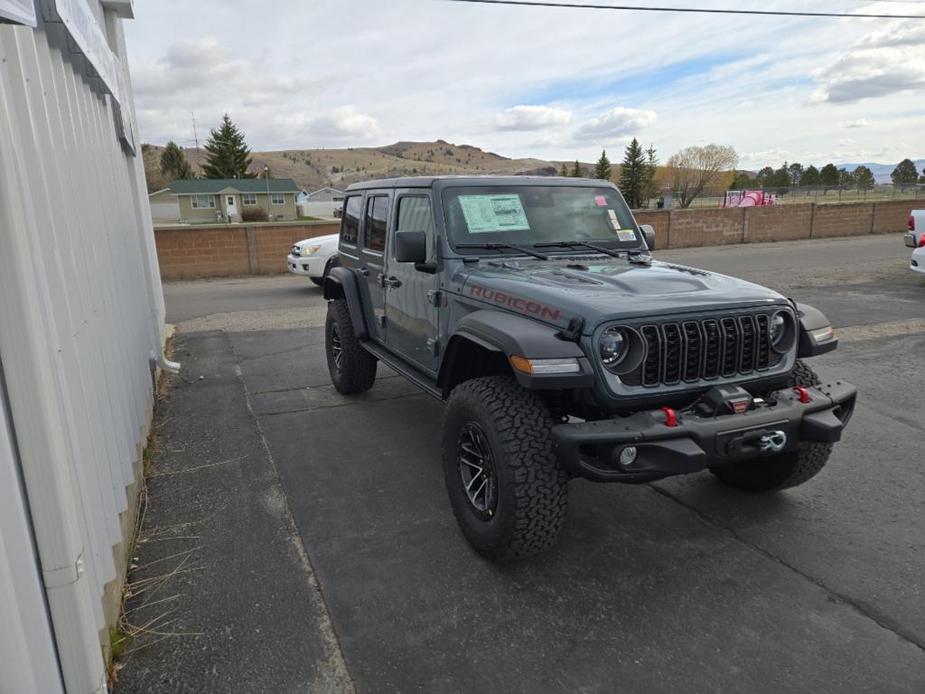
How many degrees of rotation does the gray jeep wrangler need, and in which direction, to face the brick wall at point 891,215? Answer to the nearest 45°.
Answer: approximately 90° to its left

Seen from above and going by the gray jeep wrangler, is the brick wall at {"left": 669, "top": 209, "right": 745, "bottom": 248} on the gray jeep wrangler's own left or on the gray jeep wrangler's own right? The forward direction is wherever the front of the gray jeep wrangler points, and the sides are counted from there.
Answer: on the gray jeep wrangler's own left

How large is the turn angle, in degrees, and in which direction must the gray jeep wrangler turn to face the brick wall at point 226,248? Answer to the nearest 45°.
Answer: approximately 180°

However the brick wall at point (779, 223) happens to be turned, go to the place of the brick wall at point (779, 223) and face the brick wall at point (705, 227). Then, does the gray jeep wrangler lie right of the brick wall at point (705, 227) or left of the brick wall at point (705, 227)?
left

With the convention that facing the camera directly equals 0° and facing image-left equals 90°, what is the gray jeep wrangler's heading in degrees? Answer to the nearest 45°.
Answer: approximately 315°

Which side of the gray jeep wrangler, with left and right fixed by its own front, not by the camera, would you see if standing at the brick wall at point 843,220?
left

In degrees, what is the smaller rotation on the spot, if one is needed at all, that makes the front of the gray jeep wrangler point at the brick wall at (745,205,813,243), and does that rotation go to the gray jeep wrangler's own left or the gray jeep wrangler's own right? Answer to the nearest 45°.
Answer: approximately 135° to the gray jeep wrangler's own left

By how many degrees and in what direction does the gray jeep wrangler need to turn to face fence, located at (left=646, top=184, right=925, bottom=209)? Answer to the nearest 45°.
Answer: approximately 135° to its left

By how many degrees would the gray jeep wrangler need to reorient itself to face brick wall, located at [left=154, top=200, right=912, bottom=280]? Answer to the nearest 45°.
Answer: approximately 135° to its left
